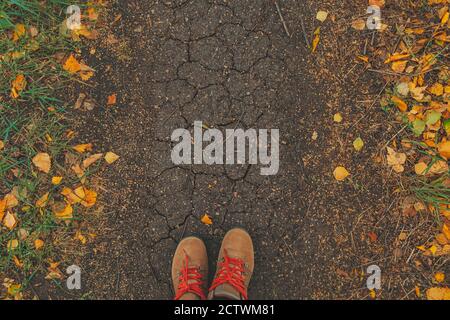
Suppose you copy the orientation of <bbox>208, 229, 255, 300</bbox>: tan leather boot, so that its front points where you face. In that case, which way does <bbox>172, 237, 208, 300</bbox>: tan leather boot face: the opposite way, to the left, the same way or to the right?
the same way

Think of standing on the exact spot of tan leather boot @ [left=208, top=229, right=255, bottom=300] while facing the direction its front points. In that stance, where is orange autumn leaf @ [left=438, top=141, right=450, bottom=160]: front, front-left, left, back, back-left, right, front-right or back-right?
right

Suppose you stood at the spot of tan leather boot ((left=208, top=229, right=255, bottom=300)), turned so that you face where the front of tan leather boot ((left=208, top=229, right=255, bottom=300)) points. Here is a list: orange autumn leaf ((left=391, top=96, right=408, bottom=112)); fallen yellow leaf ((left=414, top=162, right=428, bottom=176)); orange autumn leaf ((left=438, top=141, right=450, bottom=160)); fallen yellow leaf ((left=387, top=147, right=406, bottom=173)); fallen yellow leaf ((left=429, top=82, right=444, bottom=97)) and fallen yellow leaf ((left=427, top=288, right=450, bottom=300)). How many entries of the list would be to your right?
6

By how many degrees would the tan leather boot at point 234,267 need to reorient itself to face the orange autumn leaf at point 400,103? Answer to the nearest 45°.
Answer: approximately 90° to its right

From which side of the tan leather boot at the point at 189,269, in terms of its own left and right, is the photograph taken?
back

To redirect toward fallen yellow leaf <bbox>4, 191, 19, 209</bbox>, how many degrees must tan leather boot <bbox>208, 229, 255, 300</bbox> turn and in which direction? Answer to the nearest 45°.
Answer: approximately 90° to its left

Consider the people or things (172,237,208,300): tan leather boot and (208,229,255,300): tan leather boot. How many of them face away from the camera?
2

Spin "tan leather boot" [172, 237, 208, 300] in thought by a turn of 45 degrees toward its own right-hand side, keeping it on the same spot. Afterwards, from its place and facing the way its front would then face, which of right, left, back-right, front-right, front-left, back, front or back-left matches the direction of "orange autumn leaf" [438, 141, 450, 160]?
front-right

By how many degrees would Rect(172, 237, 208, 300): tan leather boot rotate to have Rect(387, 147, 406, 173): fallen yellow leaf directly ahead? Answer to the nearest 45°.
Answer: approximately 90° to its right

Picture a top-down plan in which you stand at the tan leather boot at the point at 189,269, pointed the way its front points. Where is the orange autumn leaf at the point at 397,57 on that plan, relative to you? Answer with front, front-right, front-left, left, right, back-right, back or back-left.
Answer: right

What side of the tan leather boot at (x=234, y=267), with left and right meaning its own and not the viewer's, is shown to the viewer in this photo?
back

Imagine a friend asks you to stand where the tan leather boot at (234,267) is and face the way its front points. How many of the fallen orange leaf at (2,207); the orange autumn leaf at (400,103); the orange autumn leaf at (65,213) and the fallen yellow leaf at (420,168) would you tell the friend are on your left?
2

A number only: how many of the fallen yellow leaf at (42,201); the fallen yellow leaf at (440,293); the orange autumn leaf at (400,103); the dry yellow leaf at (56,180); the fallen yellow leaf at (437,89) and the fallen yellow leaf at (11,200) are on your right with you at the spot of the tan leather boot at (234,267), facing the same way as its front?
3
